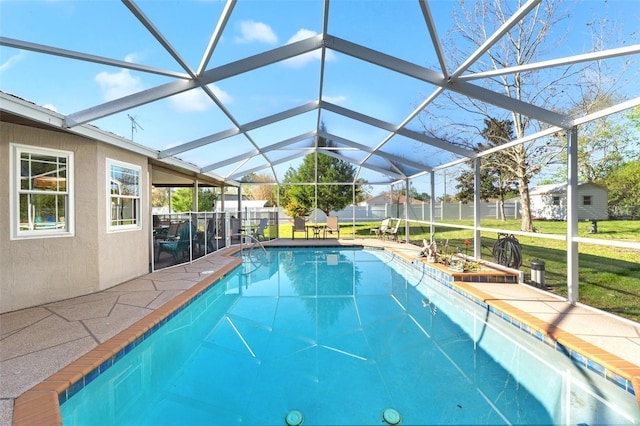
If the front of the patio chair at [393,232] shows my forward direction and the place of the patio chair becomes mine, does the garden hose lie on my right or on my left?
on my left

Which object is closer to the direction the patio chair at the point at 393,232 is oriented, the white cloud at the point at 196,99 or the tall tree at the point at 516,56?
the white cloud

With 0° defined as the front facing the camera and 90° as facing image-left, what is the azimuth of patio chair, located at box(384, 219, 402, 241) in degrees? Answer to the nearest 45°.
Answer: approximately 90°
